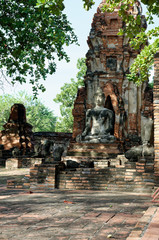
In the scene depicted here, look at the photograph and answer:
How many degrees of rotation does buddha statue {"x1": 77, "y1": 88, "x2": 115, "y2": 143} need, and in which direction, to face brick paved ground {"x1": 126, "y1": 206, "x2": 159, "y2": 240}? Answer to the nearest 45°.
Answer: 0° — it already faces it

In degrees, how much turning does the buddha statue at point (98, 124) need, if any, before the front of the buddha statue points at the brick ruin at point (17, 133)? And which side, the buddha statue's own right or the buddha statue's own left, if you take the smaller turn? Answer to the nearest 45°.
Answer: approximately 135° to the buddha statue's own right

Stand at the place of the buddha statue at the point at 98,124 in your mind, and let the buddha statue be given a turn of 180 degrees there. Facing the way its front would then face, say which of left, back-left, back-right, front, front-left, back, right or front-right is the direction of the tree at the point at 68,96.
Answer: front

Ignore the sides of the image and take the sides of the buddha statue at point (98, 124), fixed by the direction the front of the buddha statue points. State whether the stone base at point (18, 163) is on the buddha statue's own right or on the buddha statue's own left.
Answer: on the buddha statue's own right

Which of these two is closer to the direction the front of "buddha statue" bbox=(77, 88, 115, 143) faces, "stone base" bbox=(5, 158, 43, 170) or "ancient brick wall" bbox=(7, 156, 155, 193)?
the ancient brick wall

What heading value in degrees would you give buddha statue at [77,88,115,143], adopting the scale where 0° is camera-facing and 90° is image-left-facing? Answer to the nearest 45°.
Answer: approximately 0°

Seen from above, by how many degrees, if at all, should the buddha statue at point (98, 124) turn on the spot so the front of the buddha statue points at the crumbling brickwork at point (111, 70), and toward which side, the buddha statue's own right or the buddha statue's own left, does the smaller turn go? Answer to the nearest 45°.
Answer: approximately 180°

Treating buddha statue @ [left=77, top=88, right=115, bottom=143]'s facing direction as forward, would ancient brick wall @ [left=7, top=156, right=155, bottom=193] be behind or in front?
in front
